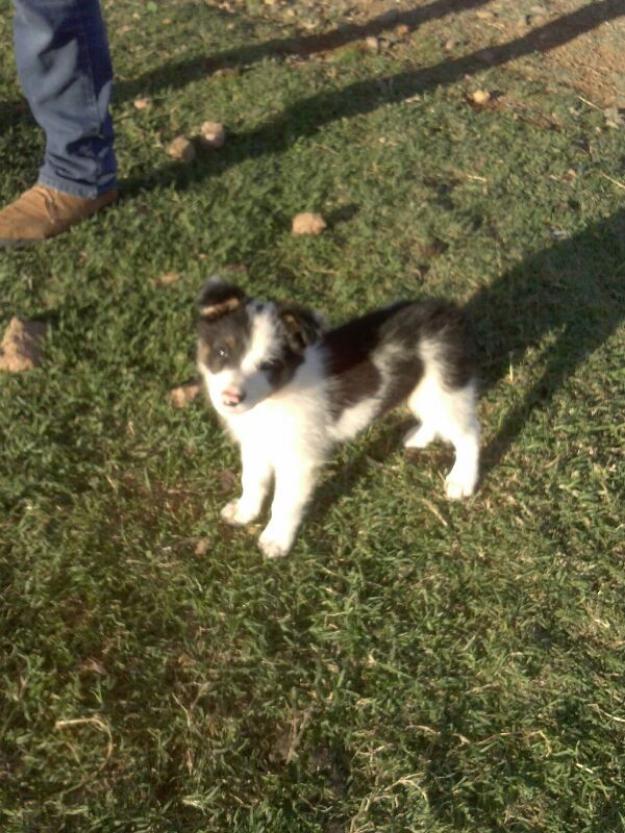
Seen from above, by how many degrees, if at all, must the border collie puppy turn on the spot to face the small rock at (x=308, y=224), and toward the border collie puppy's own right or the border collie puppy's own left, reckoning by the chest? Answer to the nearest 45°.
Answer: approximately 135° to the border collie puppy's own right

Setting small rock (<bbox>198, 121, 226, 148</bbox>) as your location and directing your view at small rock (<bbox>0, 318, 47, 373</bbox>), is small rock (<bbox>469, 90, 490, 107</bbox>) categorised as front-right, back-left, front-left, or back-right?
back-left

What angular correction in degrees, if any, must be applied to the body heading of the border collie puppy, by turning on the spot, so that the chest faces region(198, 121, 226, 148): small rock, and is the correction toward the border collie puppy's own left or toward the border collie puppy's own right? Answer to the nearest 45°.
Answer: approximately 135° to the border collie puppy's own right

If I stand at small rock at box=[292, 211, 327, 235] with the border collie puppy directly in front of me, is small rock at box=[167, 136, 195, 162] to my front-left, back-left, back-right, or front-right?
back-right

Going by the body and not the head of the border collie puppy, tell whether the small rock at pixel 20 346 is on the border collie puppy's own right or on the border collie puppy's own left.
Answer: on the border collie puppy's own right

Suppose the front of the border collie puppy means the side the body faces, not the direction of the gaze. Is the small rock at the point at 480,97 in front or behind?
behind

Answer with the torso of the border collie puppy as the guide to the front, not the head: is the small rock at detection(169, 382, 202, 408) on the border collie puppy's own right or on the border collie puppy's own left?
on the border collie puppy's own right

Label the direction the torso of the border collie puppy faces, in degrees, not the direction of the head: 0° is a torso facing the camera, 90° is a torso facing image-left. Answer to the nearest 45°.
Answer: approximately 45°
